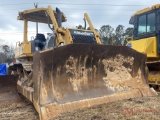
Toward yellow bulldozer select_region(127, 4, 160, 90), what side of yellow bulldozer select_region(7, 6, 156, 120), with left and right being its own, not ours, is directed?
left

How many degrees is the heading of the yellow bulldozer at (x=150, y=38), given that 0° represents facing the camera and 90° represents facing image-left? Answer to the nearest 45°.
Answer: approximately 315°

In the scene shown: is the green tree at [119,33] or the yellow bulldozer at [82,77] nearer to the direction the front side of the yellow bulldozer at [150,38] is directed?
the yellow bulldozer

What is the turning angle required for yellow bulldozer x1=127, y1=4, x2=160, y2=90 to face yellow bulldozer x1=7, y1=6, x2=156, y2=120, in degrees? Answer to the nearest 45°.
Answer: approximately 45° to its right

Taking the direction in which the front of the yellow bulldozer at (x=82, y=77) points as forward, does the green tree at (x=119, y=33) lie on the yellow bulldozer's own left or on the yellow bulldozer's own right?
on the yellow bulldozer's own left

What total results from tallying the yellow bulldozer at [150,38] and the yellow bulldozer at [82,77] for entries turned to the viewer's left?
0

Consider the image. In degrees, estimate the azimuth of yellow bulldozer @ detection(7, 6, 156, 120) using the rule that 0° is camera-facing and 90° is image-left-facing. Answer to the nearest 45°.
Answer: approximately 315°
